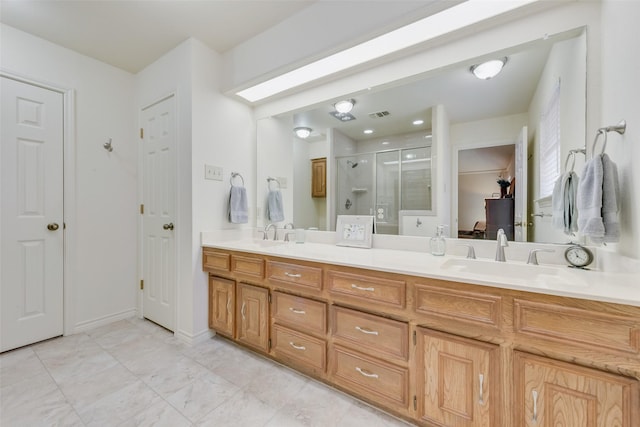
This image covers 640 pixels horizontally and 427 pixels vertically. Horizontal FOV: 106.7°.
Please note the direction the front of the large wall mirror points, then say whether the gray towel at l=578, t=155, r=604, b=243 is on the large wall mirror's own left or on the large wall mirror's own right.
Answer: on the large wall mirror's own left

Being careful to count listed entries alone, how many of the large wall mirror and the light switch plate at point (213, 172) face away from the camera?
0

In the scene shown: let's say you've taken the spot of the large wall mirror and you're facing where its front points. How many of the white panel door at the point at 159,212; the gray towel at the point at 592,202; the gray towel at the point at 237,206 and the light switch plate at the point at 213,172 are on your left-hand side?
1

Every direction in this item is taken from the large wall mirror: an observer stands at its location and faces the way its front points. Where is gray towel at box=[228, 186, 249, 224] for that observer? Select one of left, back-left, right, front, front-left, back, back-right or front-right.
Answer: front-right

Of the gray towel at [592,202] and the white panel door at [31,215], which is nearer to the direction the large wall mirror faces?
the white panel door

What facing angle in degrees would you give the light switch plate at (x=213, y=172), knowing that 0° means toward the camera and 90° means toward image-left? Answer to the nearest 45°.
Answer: approximately 315°

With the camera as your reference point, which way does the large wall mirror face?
facing the viewer and to the left of the viewer

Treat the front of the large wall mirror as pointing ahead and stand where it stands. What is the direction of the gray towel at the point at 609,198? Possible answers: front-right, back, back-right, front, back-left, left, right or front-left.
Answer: left

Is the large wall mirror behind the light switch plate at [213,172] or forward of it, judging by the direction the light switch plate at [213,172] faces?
forward

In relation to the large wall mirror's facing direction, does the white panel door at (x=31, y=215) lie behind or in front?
in front

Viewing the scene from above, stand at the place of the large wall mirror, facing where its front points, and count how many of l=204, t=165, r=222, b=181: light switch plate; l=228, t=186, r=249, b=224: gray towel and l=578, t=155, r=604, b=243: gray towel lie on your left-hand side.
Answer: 1
